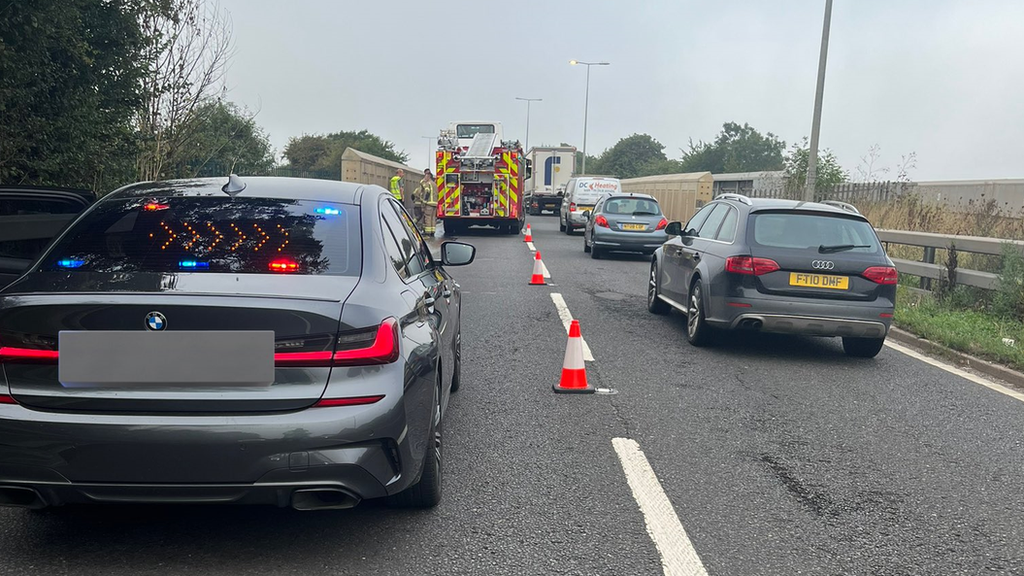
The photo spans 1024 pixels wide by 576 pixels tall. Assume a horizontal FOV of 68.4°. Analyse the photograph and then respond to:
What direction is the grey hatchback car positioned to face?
away from the camera

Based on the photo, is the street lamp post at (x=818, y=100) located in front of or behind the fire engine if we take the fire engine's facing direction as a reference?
behind

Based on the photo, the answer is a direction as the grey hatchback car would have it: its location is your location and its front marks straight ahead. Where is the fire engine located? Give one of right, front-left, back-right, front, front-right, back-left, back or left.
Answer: front-left

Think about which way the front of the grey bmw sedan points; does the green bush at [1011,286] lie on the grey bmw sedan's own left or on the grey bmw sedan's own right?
on the grey bmw sedan's own right

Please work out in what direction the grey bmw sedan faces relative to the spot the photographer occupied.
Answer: facing away from the viewer

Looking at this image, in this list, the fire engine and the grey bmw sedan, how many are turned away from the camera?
2

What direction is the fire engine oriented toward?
away from the camera

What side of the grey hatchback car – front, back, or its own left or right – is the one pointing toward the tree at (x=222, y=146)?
left

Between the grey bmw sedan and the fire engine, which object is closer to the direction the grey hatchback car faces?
the fire engine

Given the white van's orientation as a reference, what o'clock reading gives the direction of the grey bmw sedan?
The grey bmw sedan is roughly at 6 o'clock from the white van.

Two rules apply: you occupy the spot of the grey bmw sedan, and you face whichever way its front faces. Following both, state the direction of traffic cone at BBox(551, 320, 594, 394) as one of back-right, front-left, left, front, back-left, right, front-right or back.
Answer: front-right
